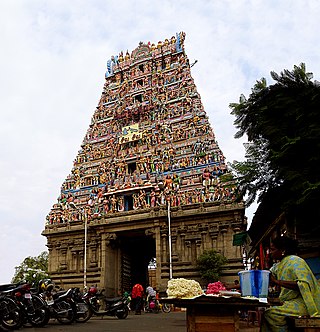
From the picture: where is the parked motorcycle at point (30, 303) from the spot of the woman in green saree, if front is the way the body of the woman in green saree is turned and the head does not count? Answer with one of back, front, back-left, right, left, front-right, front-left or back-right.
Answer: front-right

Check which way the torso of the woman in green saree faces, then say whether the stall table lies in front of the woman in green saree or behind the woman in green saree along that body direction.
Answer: in front

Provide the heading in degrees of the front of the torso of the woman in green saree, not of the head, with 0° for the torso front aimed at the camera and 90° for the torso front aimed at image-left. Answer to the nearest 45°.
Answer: approximately 90°

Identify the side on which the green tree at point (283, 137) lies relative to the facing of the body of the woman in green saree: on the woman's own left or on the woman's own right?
on the woman's own right

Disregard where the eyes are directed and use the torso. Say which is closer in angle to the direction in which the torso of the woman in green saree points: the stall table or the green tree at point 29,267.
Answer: the stall table

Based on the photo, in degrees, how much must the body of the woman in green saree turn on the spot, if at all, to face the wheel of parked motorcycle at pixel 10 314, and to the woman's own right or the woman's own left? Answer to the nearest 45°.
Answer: approximately 45° to the woman's own right

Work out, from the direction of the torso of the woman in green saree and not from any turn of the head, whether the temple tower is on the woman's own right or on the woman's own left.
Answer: on the woman's own right

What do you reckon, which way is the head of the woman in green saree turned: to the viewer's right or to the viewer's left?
to the viewer's left

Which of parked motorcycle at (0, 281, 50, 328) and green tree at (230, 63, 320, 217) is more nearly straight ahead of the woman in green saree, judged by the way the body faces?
the parked motorcycle

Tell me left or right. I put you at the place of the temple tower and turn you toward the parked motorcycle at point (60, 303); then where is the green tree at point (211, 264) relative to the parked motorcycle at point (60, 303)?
left

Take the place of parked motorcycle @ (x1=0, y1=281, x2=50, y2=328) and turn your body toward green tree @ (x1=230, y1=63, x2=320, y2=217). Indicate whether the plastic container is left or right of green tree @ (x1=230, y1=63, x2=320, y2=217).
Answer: right
